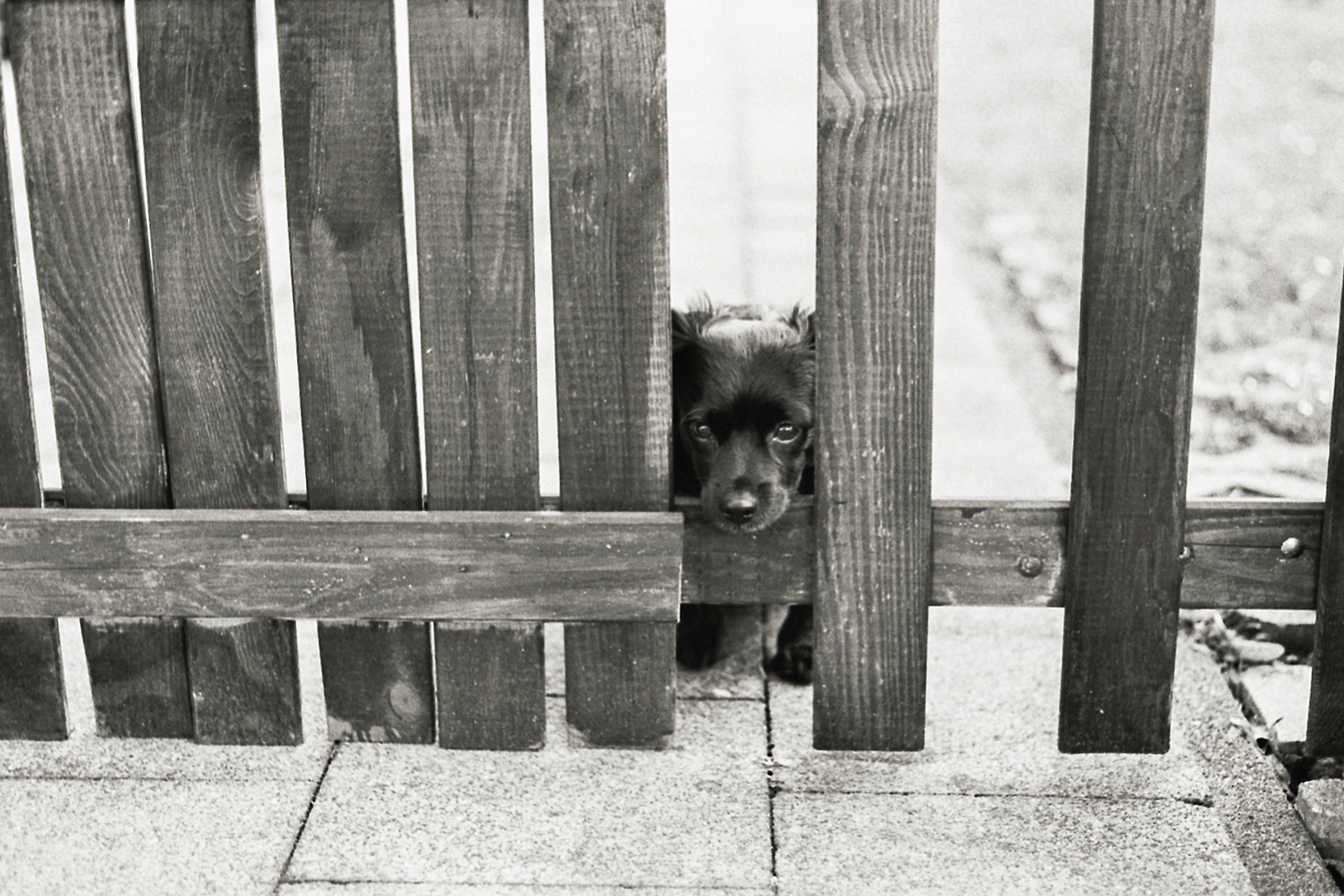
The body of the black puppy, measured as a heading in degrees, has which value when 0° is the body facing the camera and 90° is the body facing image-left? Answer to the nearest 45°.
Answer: approximately 0°
